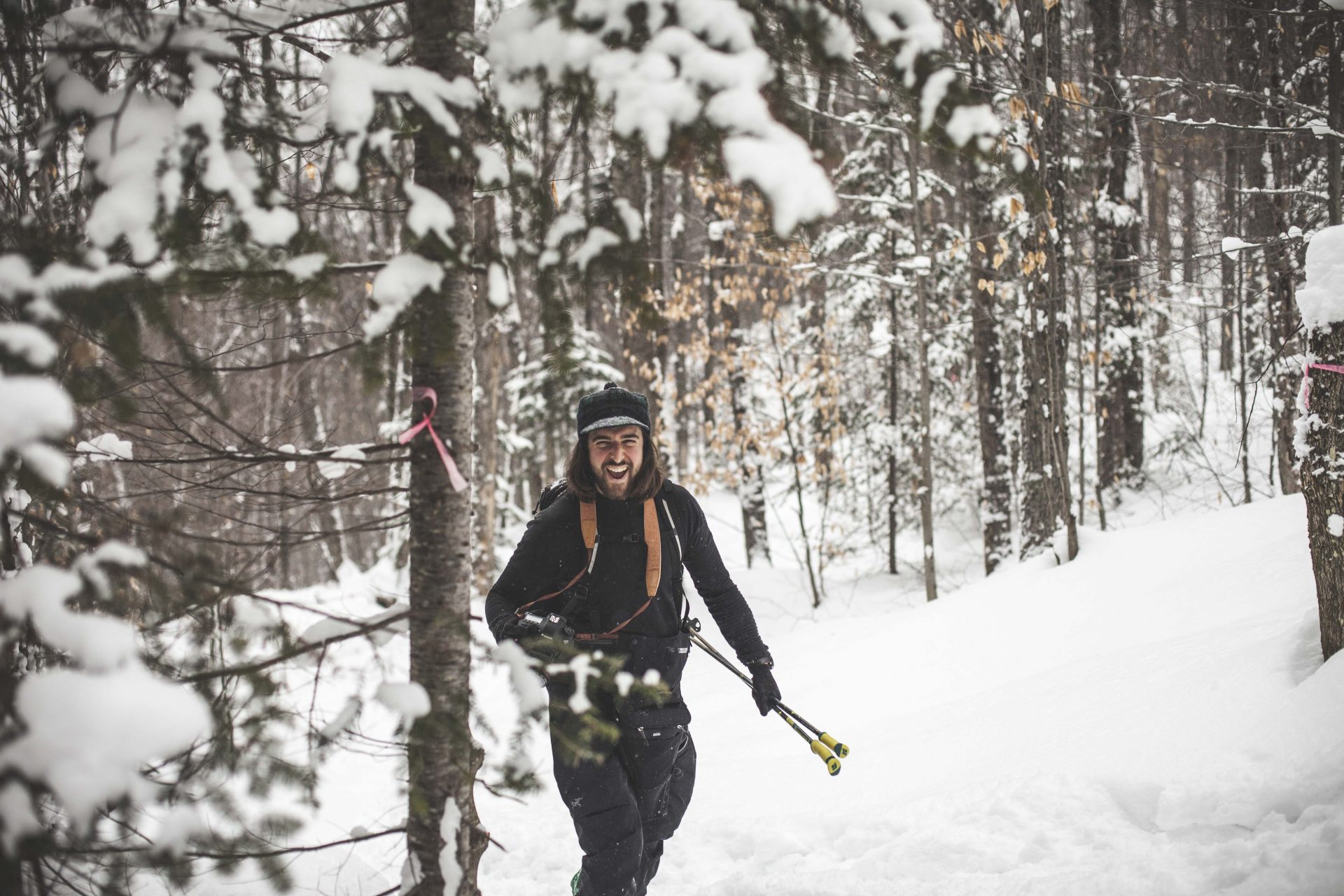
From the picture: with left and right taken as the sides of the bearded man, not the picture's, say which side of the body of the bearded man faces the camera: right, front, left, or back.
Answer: front

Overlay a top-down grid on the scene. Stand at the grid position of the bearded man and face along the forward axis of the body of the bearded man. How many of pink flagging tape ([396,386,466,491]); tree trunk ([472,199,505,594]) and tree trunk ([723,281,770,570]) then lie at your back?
2

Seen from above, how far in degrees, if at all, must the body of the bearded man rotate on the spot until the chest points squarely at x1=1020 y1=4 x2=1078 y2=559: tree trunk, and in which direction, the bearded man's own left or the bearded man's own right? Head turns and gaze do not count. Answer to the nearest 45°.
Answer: approximately 135° to the bearded man's own left

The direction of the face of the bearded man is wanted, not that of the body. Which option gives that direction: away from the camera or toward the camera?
toward the camera

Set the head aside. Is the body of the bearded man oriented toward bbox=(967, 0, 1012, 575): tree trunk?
no

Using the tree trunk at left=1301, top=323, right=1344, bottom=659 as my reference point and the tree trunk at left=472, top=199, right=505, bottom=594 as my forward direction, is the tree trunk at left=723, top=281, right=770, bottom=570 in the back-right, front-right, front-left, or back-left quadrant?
front-right

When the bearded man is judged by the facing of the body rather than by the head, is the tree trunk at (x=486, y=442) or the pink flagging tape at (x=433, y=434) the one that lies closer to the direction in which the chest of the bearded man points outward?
the pink flagging tape

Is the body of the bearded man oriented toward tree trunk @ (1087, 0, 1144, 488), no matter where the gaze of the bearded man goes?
no

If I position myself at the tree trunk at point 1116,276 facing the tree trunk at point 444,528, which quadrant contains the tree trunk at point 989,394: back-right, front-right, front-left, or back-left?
front-right

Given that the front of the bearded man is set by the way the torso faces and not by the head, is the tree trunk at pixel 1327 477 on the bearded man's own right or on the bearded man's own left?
on the bearded man's own left

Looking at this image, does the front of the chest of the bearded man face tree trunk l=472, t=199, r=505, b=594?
no

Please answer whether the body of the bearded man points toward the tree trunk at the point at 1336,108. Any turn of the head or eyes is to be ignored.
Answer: no
